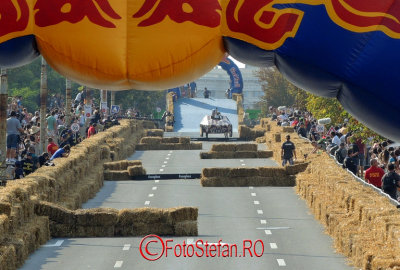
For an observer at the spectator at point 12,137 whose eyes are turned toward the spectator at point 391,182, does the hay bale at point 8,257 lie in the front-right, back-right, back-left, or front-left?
front-right

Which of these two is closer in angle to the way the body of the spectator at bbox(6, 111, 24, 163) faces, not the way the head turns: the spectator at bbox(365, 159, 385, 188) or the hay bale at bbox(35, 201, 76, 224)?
the spectator

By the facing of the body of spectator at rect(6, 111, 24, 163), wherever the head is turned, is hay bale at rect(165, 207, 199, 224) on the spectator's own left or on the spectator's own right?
on the spectator's own right

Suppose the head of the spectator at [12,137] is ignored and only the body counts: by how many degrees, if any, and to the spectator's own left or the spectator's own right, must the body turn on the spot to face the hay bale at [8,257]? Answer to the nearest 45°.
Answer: approximately 135° to the spectator's own right

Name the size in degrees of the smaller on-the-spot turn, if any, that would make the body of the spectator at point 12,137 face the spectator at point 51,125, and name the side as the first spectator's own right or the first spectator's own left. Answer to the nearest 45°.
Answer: approximately 45° to the first spectator's own left

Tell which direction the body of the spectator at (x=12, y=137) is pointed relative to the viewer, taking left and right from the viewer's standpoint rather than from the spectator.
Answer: facing away from the viewer and to the right of the viewer
